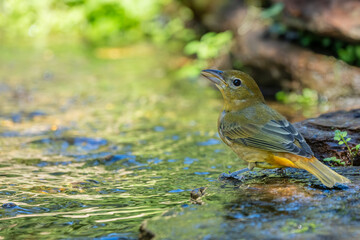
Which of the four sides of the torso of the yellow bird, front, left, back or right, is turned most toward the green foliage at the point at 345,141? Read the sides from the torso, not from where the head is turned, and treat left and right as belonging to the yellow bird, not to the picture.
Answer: back

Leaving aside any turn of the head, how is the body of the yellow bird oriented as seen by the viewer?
to the viewer's left

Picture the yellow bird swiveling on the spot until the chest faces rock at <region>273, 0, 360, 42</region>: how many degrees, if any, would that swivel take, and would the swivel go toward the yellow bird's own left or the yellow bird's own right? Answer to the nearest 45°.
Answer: approximately 90° to the yellow bird's own right

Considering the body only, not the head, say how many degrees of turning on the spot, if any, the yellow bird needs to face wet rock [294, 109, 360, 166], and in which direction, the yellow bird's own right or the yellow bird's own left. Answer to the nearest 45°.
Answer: approximately 135° to the yellow bird's own right

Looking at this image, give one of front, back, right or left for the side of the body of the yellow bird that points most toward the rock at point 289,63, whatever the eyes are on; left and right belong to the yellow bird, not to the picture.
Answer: right

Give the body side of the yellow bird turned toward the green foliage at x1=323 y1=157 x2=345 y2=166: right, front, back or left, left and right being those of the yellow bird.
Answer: back

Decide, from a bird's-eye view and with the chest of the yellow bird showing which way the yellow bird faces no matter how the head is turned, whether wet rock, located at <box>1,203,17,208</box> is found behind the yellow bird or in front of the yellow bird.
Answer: in front
